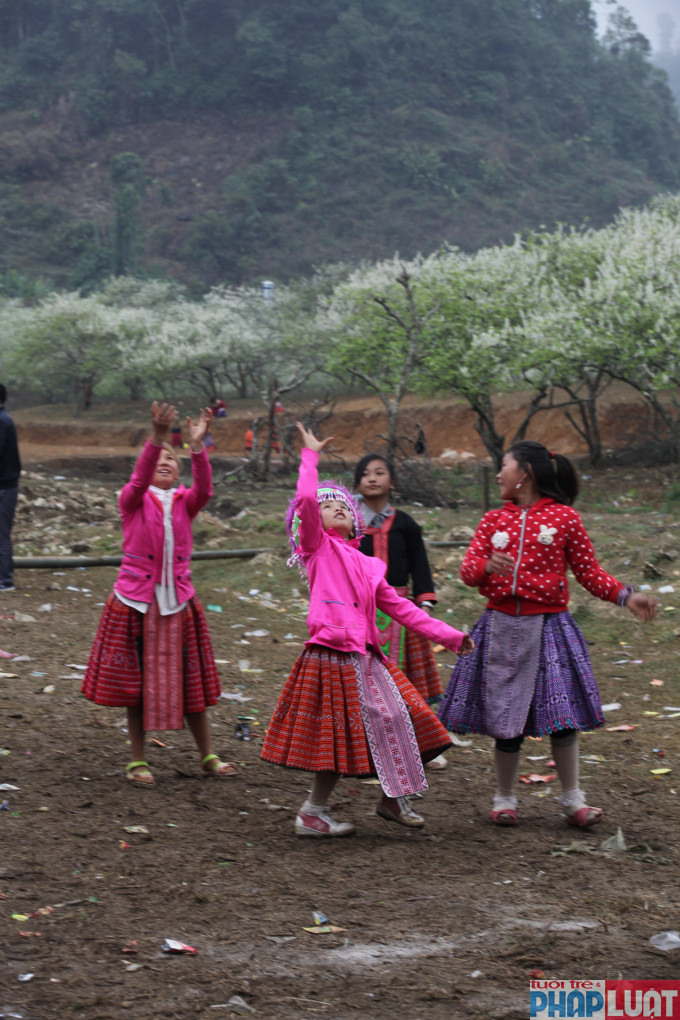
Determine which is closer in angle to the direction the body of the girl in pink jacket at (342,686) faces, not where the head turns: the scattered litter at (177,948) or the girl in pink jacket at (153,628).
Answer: the scattered litter

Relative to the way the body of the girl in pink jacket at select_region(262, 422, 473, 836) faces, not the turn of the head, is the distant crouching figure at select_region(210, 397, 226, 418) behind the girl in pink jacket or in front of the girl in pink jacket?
behind

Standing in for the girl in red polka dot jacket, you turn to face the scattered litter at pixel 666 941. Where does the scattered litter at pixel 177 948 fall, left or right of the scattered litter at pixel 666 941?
right

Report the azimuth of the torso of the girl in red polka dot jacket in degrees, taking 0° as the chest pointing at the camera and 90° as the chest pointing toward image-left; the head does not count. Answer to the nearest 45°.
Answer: approximately 0°

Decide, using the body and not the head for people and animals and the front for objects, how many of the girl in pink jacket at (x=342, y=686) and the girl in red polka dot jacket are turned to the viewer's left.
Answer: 0

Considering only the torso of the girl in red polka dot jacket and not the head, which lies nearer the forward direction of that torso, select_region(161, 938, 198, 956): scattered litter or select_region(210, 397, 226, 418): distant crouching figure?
the scattered litter

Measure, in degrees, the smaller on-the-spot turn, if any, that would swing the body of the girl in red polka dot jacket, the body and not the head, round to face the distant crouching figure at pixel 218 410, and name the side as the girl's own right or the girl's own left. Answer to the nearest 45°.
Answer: approximately 180°

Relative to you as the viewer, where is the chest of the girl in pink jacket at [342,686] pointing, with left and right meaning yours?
facing the viewer and to the right of the viewer

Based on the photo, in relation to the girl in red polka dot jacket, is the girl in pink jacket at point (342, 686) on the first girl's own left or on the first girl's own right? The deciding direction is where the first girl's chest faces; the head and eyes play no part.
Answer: on the first girl's own right

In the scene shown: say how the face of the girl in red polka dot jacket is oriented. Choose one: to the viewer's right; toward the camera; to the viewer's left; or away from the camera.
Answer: to the viewer's left

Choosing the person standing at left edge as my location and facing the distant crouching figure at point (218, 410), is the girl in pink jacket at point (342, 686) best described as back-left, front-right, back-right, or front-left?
back-right
